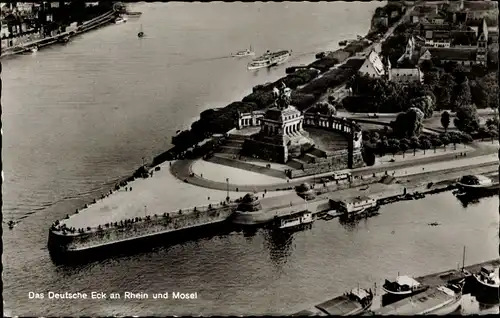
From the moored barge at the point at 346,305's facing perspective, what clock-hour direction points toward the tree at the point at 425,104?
The tree is roughly at 5 o'clock from the moored barge.

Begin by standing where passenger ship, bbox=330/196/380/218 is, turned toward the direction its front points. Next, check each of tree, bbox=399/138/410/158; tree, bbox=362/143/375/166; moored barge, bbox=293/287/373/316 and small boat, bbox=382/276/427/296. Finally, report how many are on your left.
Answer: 2

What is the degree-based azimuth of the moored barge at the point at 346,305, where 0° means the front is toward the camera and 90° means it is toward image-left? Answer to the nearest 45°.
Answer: approximately 45°

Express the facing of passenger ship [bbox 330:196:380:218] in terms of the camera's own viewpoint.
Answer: facing to the left of the viewer

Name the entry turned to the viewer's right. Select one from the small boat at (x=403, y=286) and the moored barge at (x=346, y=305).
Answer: the small boat
